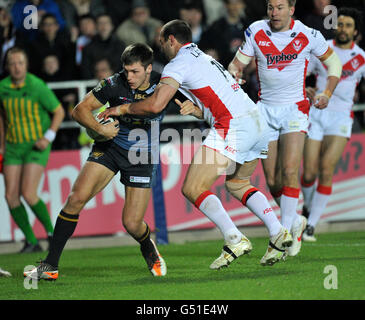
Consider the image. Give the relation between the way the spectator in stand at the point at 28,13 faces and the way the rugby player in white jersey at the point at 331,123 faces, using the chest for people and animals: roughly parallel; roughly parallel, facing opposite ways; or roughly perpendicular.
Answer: roughly parallel

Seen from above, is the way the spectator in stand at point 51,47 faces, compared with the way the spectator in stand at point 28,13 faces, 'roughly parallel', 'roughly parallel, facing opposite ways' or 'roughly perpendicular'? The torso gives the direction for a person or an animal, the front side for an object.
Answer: roughly parallel

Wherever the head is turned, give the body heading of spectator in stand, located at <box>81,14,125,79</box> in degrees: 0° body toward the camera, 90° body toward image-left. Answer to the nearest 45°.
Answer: approximately 0°

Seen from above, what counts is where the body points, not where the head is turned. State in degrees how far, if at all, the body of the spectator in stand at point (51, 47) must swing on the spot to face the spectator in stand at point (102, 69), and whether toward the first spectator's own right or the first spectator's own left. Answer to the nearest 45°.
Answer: approximately 45° to the first spectator's own left

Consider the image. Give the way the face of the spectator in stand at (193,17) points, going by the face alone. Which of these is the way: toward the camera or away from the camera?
toward the camera

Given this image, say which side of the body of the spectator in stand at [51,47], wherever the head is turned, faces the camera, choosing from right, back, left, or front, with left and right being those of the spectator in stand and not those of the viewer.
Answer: front

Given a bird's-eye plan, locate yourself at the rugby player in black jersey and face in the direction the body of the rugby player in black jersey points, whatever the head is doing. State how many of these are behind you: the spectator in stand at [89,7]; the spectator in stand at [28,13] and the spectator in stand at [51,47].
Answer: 3

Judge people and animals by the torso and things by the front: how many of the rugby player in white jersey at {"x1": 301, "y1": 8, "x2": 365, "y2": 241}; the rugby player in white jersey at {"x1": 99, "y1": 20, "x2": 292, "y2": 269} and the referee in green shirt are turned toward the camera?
2

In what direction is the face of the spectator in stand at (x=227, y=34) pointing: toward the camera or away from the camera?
toward the camera

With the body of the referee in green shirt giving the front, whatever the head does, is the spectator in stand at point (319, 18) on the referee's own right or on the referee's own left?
on the referee's own left

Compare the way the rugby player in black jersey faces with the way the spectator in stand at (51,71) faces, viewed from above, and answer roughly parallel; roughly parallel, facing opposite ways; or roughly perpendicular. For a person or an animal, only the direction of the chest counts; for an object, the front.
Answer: roughly parallel

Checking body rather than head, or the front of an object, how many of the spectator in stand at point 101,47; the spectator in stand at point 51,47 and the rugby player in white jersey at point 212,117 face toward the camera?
2

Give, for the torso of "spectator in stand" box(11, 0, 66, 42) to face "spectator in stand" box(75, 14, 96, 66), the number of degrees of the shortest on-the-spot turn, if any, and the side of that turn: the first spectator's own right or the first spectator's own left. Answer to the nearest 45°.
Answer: approximately 45° to the first spectator's own left

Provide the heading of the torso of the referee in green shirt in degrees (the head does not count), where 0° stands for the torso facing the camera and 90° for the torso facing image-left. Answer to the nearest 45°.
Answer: approximately 0°

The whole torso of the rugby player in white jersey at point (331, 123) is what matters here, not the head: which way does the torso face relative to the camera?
toward the camera
